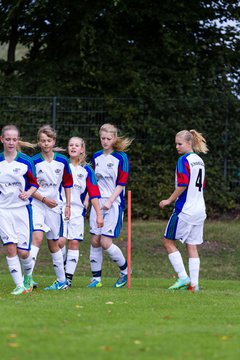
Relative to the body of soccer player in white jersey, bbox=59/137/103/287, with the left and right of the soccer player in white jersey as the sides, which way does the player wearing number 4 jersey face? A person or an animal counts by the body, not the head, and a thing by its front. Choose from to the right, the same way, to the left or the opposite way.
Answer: to the right

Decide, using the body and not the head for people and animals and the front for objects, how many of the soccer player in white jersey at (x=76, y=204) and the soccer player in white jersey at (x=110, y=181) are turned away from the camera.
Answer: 0

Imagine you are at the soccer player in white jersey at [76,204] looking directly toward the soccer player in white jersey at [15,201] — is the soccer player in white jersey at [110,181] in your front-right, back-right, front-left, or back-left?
back-left

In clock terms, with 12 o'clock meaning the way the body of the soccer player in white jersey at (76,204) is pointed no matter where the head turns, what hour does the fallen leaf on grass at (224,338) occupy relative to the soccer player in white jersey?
The fallen leaf on grass is roughly at 10 o'clock from the soccer player in white jersey.

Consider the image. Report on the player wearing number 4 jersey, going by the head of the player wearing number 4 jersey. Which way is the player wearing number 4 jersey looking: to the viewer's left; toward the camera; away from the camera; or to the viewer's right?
to the viewer's left

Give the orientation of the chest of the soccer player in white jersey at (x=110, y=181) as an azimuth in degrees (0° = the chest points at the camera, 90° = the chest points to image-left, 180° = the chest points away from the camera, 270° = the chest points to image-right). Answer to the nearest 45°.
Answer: approximately 45°

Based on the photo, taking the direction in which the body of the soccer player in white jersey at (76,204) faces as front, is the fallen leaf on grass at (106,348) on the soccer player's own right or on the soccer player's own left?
on the soccer player's own left

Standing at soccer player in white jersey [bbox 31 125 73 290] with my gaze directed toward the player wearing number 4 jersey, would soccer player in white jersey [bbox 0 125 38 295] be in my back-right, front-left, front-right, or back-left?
back-right

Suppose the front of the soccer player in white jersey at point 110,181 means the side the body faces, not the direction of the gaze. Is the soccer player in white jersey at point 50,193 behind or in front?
in front

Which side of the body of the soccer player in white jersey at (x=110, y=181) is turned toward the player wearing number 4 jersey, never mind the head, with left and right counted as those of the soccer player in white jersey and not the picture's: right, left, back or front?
left

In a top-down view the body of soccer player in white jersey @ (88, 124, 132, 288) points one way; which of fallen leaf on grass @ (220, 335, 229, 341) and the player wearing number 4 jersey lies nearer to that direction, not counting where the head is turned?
the fallen leaf on grass

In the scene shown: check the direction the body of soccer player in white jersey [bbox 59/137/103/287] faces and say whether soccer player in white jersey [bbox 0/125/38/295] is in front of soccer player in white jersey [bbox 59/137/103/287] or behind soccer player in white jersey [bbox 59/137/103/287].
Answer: in front
